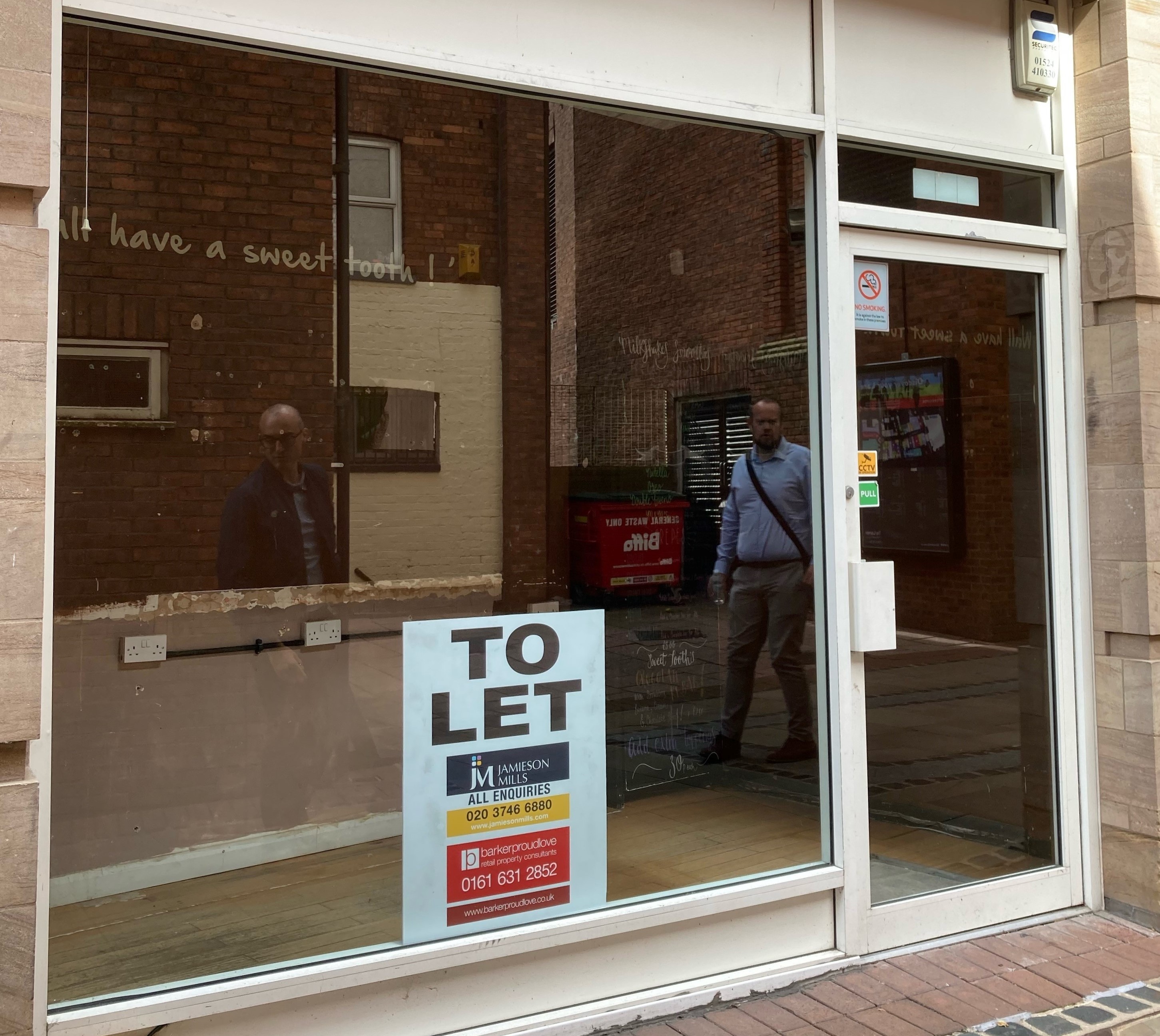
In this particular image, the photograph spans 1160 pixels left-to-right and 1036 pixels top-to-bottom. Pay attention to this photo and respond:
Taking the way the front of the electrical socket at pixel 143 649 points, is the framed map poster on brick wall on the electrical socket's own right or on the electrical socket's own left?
on the electrical socket's own left

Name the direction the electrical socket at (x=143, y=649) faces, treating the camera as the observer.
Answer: facing the viewer

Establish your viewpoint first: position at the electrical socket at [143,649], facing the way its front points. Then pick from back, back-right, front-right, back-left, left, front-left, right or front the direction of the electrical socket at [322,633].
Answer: left

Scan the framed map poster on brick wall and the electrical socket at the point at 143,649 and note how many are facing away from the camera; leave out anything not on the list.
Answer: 0

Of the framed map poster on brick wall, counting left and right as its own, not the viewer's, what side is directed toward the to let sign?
front

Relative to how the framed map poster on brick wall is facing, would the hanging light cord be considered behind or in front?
in front

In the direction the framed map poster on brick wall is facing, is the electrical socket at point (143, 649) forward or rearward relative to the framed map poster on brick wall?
forward

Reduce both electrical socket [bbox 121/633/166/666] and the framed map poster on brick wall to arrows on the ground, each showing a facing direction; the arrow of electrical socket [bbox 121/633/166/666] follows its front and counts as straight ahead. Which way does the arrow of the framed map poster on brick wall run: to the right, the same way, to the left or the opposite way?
to the right
